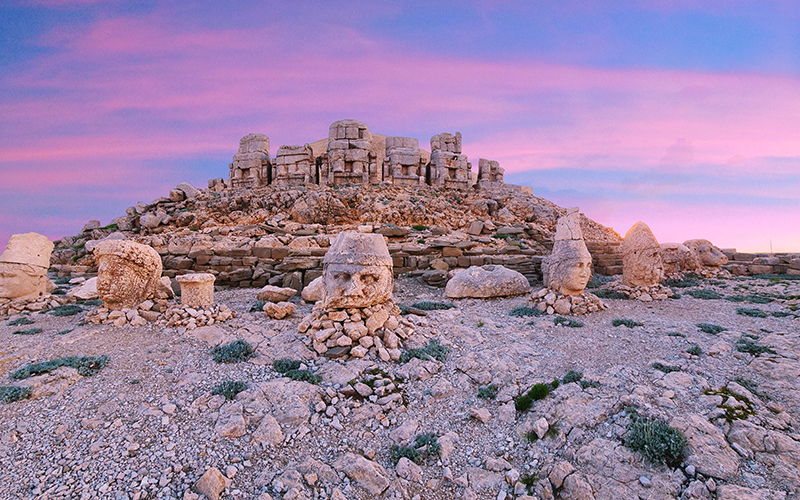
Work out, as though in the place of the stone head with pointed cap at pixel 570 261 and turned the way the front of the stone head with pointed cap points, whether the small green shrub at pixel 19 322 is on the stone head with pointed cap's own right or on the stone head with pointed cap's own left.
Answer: on the stone head with pointed cap's own right

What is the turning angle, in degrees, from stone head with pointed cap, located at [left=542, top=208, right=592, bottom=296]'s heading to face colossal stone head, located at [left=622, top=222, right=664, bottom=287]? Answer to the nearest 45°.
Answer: approximately 90° to its left

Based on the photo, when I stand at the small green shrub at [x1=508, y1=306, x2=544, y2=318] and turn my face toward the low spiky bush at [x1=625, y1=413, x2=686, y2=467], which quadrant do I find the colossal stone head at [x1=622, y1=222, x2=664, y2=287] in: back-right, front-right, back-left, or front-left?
back-left

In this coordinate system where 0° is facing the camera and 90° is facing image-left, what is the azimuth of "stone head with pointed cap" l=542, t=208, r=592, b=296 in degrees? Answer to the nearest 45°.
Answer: approximately 315°

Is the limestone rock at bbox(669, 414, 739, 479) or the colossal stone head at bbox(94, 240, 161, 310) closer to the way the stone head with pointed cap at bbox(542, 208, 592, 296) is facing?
the limestone rock

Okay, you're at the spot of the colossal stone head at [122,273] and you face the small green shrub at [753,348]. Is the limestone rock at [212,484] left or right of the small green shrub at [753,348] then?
right

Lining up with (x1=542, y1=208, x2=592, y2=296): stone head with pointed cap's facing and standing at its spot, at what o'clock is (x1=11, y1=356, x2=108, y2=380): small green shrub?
The small green shrub is roughly at 3 o'clock from the stone head with pointed cap.
